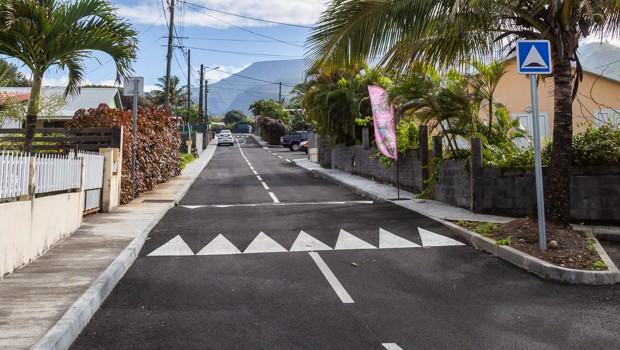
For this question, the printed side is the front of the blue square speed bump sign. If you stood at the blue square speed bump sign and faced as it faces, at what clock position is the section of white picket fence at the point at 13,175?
The white picket fence is roughly at 2 o'clock from the blue square speed bump sign.

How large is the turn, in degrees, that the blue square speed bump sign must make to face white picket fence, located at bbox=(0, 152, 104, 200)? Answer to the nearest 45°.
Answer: approximately 90° to its right

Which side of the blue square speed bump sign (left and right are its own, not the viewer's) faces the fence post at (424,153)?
back

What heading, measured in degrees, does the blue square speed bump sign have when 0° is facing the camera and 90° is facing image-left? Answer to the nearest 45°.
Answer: approximately 0°
